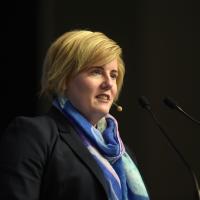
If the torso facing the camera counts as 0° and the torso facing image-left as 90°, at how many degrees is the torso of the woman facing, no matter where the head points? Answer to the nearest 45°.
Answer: approximately 315°
